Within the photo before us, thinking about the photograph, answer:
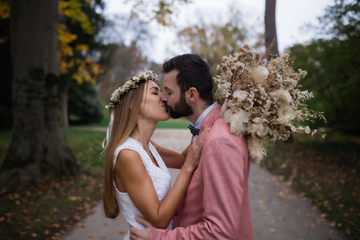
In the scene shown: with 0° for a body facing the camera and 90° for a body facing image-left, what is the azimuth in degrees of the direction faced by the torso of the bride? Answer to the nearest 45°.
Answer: approximately 270°

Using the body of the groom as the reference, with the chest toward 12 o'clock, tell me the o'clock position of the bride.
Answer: The bride is roughly at 1 o'clock from the groom.

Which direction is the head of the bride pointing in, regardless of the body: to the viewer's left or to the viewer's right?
to the viewer's right

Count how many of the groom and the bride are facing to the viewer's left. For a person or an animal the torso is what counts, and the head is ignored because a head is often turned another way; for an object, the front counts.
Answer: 1

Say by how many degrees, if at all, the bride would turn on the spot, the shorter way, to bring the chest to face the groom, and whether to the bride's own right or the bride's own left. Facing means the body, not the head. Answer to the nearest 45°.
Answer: approximately 45° to the bride's own right

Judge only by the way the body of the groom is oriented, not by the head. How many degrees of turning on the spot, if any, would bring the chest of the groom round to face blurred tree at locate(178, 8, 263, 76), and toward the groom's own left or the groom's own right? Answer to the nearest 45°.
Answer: approximately 90° to the groom's own right

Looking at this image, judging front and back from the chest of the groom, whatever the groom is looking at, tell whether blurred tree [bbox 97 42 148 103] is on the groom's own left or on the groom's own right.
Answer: on the groom's own right

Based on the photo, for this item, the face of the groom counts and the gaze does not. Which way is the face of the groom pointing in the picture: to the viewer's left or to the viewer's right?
to the viewer's left

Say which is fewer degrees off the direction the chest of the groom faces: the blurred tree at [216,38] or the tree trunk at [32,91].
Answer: the tree trunk

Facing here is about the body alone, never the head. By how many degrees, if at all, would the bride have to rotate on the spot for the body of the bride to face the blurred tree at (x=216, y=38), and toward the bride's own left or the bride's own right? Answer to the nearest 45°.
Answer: approximately 90° to the bride's own left

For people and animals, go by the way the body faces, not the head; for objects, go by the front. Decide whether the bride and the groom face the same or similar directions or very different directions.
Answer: very different directions

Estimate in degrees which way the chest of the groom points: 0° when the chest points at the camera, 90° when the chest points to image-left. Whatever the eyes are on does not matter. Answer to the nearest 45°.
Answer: approximately 90°
